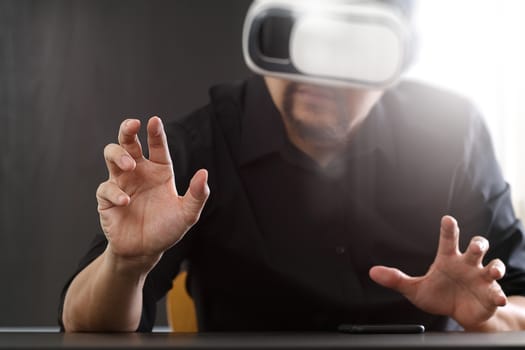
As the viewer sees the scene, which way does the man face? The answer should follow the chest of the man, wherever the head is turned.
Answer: toward the camera

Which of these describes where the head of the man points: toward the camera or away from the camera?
toward the camera
